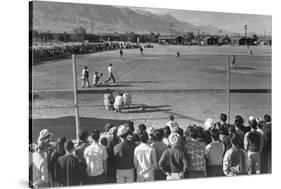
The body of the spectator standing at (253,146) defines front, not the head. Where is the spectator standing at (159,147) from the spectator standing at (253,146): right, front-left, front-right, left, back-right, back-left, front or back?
back-left

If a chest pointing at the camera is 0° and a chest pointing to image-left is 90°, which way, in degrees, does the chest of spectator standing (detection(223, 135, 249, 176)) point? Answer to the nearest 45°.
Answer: approximately 180°

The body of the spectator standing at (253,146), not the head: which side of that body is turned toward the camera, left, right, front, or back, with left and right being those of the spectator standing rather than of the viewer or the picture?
back

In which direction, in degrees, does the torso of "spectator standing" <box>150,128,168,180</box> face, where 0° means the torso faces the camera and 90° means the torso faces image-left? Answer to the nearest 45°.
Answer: approximately 180°

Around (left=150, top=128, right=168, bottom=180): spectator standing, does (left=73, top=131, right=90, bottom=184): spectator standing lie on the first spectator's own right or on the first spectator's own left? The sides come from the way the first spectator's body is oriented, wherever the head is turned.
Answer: on the first spectator's own left

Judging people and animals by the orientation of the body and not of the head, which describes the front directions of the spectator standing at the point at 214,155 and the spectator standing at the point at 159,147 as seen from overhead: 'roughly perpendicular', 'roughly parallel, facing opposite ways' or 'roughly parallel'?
roughly parallel

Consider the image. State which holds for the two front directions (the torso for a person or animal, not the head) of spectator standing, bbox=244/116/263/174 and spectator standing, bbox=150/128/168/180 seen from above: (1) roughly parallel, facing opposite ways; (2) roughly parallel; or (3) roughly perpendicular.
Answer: roughly parallel

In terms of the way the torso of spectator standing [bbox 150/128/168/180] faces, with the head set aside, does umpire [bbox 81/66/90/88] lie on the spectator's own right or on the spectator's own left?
on the spectator's own left

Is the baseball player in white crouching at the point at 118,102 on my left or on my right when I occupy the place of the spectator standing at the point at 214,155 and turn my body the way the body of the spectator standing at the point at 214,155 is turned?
on my left

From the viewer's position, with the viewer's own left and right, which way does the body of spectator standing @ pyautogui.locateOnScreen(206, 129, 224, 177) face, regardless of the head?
facing away from the viewer

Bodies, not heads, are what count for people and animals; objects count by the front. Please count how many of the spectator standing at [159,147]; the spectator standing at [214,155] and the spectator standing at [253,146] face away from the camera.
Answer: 3

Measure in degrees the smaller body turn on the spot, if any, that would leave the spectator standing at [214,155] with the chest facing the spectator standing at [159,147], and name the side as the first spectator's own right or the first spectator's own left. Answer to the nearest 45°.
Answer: approximately 135° to the first spectator's own left

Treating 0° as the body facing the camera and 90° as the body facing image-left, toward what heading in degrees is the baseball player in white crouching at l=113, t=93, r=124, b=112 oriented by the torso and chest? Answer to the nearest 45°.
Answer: approximately 225°
